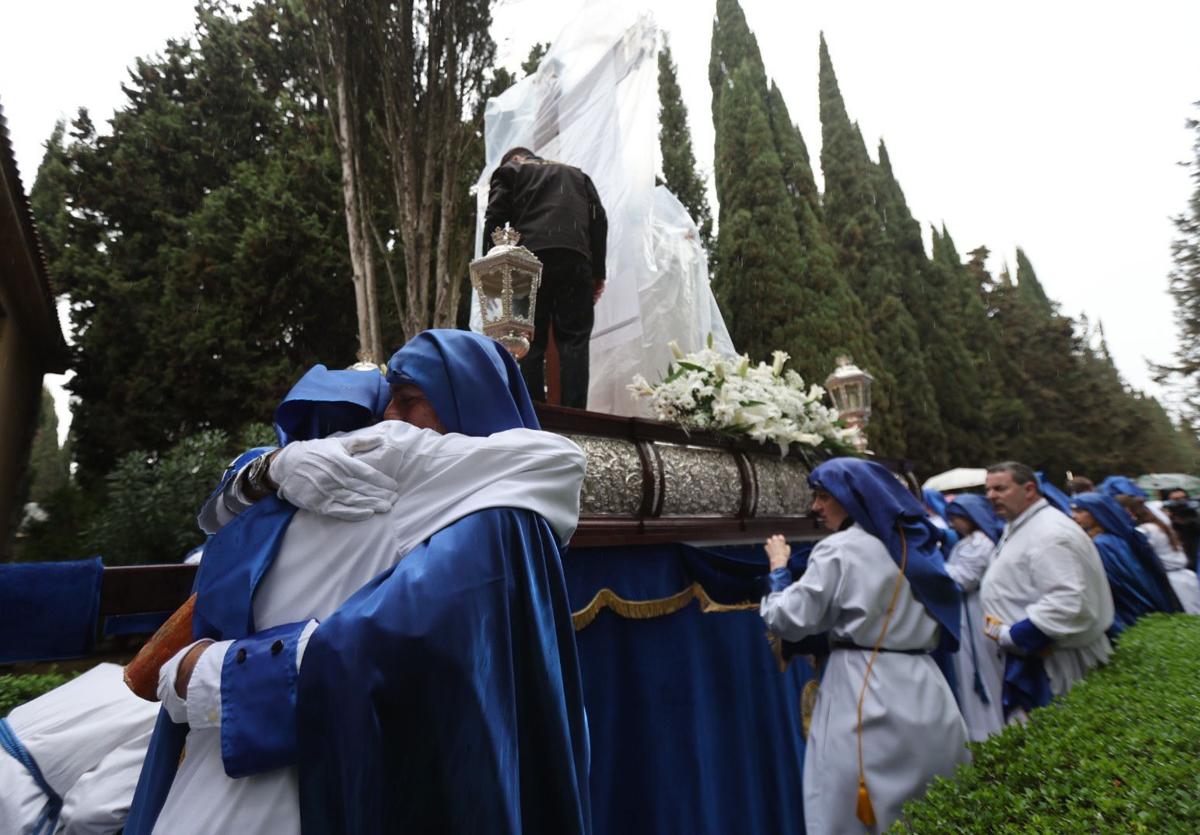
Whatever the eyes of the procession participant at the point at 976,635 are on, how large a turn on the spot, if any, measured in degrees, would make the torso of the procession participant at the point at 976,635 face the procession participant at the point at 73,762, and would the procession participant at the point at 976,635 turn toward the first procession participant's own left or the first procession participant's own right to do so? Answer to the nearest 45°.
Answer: approximately 45° to the first procession participant's own left

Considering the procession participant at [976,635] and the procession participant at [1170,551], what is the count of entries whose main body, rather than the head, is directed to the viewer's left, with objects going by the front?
2

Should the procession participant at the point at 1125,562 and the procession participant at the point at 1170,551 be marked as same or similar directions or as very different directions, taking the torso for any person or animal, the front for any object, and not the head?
same or similar directions

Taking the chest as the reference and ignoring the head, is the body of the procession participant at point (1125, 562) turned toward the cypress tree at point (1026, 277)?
no

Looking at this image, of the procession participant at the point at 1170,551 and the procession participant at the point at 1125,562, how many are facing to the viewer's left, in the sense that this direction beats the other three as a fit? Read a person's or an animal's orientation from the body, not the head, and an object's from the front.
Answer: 2

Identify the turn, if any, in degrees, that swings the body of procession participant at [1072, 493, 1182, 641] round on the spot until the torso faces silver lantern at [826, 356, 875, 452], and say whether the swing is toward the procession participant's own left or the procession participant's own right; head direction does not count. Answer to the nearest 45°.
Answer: approximately 45° to the procession participant's own left

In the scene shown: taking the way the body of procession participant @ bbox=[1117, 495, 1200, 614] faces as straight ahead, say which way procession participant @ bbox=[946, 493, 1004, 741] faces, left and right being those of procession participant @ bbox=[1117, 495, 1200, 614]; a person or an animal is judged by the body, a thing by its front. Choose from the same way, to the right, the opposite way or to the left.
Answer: the same way

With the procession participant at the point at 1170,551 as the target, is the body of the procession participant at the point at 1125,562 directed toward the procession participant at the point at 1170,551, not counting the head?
no

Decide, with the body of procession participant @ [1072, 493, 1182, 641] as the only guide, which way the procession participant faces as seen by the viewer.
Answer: to the viewer's left

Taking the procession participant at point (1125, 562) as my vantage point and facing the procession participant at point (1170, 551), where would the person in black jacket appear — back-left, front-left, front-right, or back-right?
back-left

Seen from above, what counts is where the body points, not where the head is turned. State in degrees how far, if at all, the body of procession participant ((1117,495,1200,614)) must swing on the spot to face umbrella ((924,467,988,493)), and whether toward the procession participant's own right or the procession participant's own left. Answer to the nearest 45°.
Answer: approximately 45° to the procession participant's own right

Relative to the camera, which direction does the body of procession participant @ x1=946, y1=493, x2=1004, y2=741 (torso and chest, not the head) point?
to the viewer's left

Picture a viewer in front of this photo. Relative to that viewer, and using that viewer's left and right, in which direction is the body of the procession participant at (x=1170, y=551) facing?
facing to the left of the viewer
